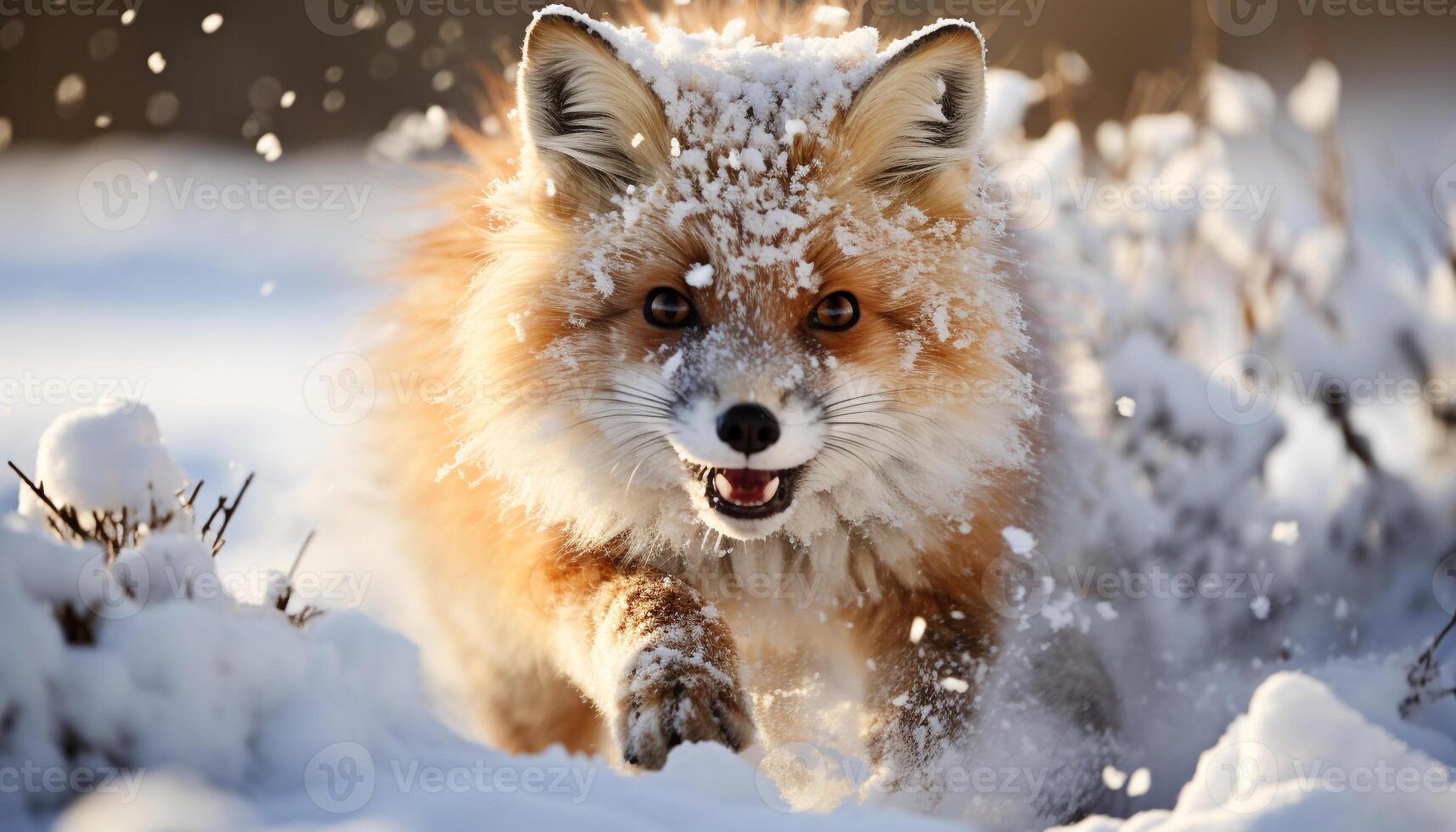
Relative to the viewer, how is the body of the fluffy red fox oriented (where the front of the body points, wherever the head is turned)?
toward the camera
